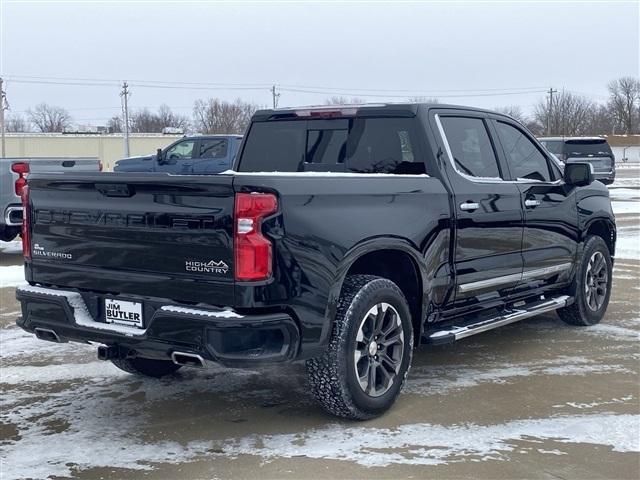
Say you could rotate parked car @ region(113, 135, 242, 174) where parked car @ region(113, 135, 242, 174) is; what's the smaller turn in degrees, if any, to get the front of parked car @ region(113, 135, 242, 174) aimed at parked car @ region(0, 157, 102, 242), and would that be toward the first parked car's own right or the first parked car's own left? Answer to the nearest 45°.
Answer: approximately 90° to the first parked car's own left

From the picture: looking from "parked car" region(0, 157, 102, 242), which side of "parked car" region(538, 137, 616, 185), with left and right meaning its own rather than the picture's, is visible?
left

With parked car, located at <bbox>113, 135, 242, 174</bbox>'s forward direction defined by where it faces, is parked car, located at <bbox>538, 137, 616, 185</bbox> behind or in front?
behind

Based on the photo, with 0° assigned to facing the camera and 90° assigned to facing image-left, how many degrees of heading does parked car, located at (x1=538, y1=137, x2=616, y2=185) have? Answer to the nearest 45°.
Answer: approximately 135°

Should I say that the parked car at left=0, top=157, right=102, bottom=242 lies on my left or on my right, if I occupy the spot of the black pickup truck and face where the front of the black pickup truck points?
on my left

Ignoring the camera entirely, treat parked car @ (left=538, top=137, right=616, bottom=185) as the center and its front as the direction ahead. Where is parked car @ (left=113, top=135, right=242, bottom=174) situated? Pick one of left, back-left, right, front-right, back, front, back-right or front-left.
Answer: left

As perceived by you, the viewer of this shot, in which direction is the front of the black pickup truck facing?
facing away from the viewer and to the right of the viewer

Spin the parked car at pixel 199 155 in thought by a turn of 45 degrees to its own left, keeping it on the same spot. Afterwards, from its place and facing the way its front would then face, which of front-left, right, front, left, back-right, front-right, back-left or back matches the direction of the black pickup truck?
front-left

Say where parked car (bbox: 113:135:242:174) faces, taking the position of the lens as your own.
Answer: facing to the left of the viewer

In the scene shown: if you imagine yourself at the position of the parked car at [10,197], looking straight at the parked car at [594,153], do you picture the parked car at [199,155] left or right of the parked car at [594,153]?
left

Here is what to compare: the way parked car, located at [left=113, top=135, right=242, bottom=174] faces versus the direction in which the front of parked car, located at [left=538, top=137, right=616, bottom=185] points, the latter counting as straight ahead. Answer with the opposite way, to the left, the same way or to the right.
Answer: to the left
